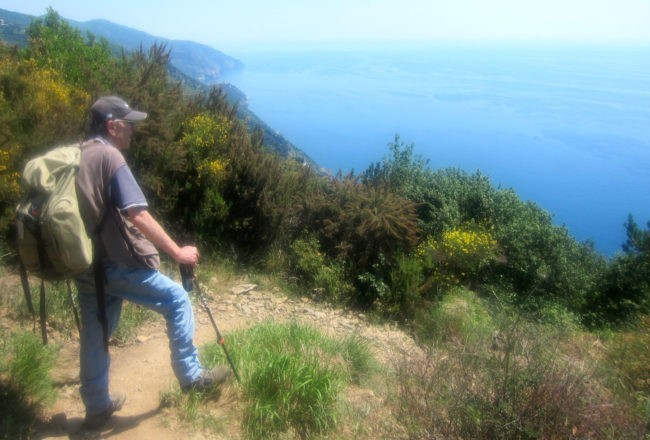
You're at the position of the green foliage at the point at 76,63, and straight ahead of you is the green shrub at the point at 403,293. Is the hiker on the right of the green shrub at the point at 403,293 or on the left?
right

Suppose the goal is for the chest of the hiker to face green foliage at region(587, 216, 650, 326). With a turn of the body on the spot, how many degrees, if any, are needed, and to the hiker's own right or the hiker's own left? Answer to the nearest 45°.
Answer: approximately 45° to the hiker's own left

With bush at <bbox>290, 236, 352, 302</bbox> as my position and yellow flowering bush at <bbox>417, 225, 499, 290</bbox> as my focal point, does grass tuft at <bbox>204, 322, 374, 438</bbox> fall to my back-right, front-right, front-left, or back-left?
back-right

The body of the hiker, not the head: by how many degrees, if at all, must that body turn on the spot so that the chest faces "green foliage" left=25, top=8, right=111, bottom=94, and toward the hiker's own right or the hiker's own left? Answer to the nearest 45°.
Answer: approximately 90° to the hiker's own left

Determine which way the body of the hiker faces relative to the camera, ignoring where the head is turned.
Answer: to the viewer's right

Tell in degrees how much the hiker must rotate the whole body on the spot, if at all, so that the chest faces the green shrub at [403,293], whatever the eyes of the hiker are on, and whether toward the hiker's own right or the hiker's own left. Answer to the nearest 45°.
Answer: approximately 45° to the hiker's own left

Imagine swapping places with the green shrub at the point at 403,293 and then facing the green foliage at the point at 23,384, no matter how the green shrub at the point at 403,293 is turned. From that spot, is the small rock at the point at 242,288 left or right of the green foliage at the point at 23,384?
right
